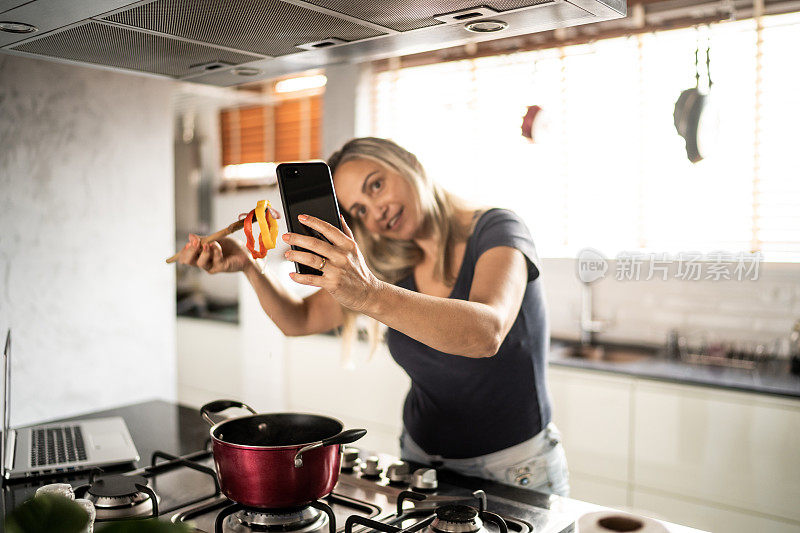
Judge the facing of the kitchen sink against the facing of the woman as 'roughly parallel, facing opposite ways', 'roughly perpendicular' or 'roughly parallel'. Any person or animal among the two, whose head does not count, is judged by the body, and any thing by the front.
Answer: roughly parallel

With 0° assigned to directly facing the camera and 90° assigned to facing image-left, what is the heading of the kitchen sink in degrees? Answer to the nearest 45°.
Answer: approximately 45°

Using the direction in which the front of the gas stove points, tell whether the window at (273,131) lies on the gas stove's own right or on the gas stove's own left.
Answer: on the gas stove's own left

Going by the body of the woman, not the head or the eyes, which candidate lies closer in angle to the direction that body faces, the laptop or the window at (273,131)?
the laptop

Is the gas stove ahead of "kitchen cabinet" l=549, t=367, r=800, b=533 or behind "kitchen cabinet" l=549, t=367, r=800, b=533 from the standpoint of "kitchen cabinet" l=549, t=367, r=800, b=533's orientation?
ahead

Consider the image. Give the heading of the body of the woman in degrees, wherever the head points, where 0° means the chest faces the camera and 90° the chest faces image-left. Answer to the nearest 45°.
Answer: approximately 45°

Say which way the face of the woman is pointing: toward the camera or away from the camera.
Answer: toward the camera

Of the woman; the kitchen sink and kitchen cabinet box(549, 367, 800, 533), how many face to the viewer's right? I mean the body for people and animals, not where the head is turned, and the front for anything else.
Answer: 0

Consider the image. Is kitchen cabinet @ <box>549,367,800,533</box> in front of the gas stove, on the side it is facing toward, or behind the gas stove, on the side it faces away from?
in front

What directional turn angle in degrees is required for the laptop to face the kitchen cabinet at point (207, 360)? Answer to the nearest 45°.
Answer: approximately 90° to its left

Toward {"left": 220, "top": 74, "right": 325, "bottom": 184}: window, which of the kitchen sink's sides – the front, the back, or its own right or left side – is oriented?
right

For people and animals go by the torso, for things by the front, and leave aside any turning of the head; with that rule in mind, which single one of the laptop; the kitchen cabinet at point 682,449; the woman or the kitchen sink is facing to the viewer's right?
the laptop
